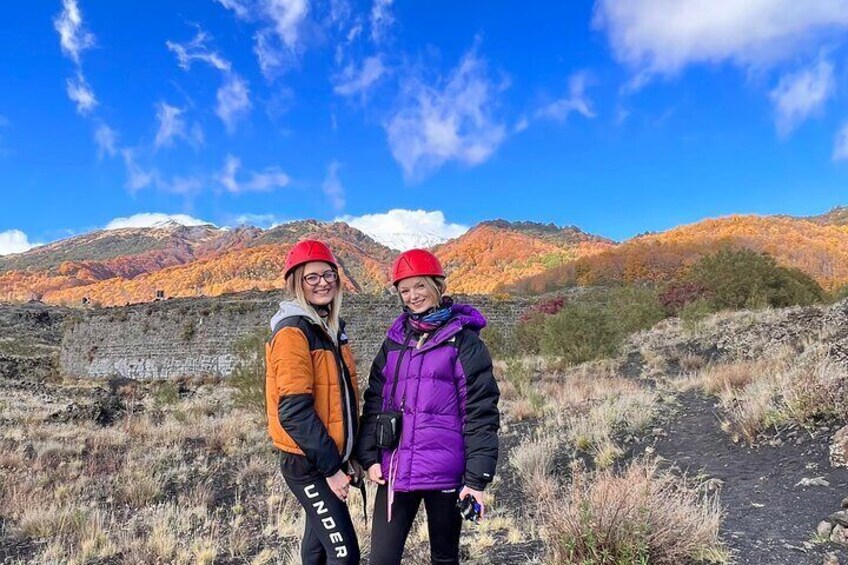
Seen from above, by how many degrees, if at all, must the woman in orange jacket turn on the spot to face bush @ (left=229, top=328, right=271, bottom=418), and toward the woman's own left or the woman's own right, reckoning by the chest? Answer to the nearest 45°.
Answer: approximately 135° to the woman's own left

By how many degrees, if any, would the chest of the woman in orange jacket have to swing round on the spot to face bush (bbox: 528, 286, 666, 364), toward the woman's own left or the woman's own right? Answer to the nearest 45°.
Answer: approximately 90° to the woman's own left

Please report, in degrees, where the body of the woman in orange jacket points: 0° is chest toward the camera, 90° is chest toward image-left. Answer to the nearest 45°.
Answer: approximately 315°

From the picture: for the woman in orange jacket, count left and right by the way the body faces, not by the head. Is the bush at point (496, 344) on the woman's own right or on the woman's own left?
on the woman's own left

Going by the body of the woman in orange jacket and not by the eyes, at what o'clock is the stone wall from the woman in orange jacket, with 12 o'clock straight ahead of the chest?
The stone wall is roughly at 7 o'clock from the woman in orange jacket.
